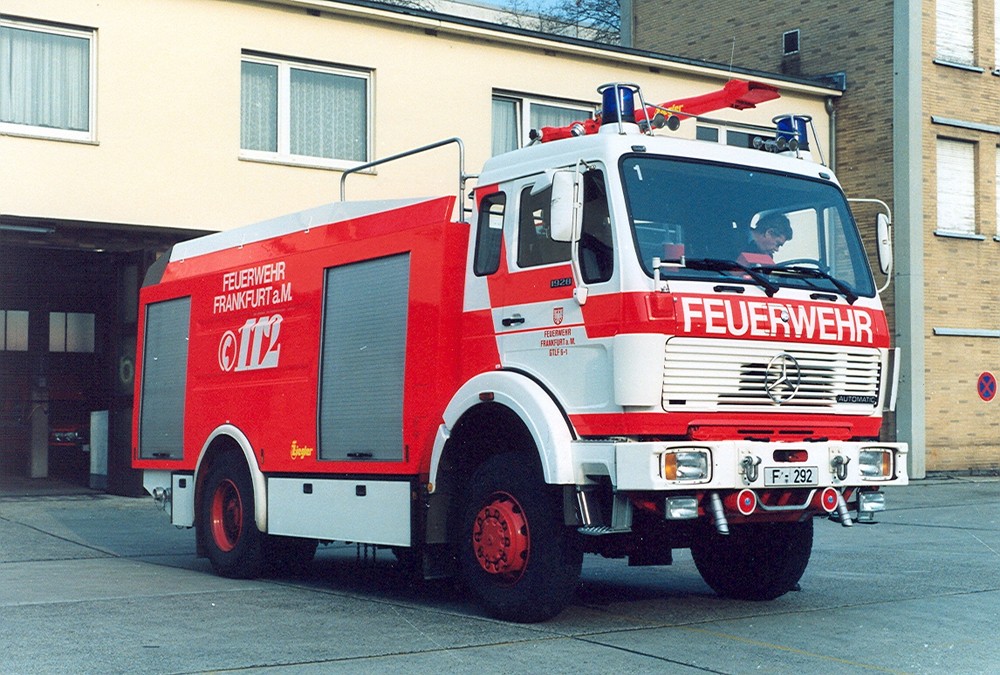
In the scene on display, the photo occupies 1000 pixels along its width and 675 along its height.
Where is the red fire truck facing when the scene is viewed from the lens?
facing the viewer and to the right of the viewer

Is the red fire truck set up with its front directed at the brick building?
no
